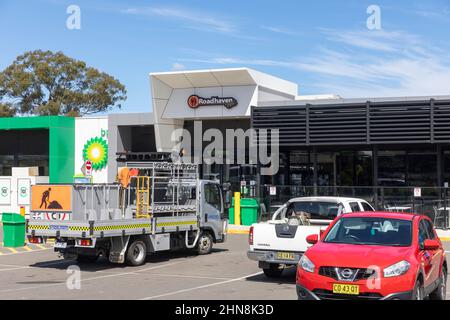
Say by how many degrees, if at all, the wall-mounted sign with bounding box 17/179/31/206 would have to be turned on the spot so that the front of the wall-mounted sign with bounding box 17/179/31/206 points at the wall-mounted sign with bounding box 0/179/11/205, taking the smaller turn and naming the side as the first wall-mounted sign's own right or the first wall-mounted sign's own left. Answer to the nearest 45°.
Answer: approximately 135° to the first wall-mounted sign's own right

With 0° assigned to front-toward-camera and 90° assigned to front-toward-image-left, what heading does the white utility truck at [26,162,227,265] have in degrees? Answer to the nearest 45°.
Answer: approximately 225°

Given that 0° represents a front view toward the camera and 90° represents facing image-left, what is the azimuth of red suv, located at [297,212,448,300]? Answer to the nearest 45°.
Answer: approximately 45°

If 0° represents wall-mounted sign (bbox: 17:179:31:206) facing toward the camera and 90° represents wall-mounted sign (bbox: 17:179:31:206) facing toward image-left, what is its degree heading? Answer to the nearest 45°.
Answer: approximately 0°

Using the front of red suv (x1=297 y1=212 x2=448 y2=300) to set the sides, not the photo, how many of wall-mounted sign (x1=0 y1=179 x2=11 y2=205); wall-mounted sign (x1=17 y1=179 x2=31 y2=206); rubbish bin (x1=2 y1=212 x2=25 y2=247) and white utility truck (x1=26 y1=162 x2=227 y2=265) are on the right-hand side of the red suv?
4

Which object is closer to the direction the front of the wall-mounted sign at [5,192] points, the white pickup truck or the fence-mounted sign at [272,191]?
the white pickup truck

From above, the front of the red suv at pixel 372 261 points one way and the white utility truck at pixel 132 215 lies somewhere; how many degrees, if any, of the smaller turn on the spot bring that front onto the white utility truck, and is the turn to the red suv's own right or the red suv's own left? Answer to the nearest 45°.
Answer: approximately 90° to the red suv's own right

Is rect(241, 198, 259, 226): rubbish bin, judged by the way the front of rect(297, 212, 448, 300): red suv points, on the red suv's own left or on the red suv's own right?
on the red suv's own right

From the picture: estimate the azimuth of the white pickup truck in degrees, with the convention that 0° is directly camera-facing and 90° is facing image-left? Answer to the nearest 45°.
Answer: approximately 225°
